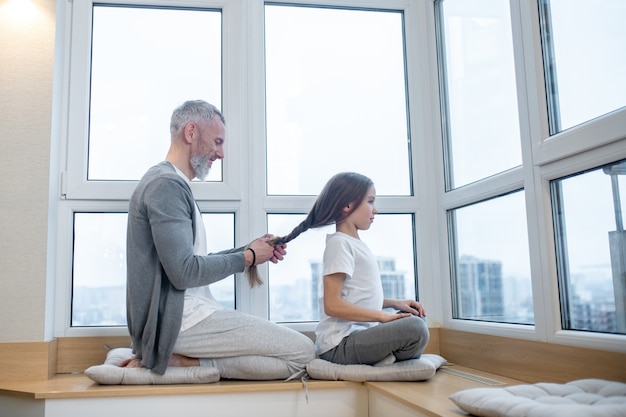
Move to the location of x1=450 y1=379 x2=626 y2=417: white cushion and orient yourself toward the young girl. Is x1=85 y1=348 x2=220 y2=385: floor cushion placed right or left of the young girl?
left

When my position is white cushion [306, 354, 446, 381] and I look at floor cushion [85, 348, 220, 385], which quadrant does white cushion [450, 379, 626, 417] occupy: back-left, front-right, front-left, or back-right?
back-left

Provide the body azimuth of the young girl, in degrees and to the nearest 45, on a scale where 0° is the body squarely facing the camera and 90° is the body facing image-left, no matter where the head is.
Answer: approximately 270°

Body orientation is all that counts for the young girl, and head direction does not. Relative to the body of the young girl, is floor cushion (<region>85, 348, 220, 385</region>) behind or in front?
behind

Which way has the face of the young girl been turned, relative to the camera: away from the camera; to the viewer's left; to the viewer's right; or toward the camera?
to the viewer's right

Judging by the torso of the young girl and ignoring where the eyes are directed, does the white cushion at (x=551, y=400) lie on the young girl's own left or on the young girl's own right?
on the young girl's own right

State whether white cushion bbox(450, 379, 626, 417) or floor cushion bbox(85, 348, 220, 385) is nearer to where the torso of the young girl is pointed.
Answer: the white cushion

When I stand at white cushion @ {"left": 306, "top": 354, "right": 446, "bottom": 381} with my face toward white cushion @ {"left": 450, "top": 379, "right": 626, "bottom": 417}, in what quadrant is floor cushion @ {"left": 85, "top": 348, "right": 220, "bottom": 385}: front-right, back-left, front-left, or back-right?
back-right
